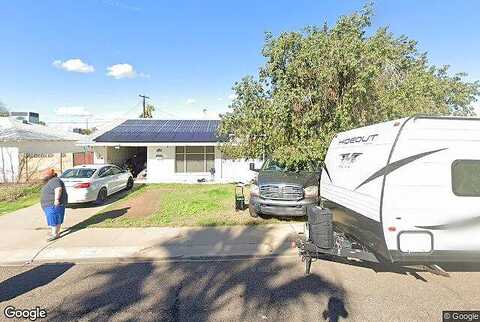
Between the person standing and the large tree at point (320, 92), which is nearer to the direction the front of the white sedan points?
the large tree

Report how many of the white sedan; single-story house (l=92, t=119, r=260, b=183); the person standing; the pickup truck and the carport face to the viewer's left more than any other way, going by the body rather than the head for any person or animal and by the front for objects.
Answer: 1

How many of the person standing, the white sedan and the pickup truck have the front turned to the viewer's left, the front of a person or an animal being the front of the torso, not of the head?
1

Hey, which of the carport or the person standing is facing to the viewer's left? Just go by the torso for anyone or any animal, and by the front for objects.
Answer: the person standing

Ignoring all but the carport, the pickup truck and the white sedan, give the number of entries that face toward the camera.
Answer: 2

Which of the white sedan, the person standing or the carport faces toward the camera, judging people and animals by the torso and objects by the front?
the carport

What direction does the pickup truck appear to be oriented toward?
toward the camera

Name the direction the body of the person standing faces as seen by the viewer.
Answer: to the viewer's left

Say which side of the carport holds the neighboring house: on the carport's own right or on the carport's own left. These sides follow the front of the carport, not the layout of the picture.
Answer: on the carport's own right

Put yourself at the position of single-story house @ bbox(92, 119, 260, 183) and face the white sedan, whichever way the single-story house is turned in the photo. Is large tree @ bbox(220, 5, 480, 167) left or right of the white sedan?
left

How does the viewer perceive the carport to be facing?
facing the viewer

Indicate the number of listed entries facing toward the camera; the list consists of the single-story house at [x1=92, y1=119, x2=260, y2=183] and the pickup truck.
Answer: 2

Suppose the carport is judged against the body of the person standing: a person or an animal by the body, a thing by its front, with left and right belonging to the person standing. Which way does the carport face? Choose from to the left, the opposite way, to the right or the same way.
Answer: to the left

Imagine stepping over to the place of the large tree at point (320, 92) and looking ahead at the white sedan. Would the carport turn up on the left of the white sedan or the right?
right
